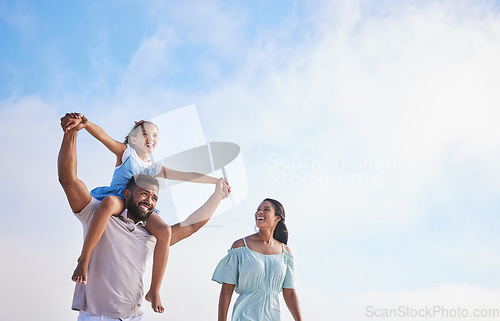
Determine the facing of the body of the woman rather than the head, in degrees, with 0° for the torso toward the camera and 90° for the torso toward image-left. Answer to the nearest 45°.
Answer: approximately 0°

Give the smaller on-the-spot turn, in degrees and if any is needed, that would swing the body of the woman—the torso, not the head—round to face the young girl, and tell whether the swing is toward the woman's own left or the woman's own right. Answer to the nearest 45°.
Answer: approximately 45° to the woman's own right

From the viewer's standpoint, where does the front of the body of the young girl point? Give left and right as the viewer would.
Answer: facing the viewer and to the right of the viewer

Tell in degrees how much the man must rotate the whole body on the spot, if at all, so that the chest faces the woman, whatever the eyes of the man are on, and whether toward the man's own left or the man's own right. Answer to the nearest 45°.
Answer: approximately 90° to the man's own left

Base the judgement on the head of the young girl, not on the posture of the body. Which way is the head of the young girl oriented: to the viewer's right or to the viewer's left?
to the viewer's right

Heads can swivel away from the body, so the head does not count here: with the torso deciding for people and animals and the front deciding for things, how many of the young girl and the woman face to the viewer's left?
0

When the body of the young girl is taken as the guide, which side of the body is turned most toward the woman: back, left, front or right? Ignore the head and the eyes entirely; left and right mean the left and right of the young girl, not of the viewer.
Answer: left

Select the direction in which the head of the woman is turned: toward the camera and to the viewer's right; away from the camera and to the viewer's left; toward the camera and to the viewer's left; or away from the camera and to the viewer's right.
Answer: toward the camera and to the viewer's left

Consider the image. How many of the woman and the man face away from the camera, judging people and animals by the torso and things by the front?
0
